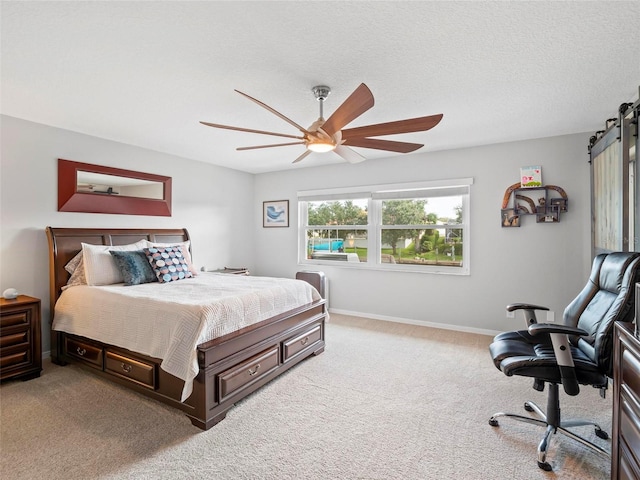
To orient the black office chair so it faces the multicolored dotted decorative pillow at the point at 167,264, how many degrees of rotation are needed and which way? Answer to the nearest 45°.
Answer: approximately 45° to its right

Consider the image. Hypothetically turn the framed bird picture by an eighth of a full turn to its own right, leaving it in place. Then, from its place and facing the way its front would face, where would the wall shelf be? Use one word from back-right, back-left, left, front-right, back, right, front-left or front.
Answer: back-left

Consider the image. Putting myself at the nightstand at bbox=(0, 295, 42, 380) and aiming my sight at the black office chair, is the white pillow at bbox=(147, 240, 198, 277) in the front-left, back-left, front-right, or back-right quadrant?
front-left

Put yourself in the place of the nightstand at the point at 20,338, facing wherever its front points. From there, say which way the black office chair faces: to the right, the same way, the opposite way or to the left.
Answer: the opposite way

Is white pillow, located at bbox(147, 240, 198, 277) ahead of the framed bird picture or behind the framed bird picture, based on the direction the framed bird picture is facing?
ahead

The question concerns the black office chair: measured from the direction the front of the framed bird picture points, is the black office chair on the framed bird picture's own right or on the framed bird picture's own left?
on the framed bird picture's own left

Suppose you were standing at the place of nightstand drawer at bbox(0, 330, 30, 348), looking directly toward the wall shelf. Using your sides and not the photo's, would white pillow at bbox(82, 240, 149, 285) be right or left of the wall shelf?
left

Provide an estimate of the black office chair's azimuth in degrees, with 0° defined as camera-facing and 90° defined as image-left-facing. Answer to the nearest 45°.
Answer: approximately 45°

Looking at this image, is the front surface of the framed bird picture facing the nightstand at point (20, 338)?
yes

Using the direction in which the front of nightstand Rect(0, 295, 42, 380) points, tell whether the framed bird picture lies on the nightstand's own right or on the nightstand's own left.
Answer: on the nightstand's own left

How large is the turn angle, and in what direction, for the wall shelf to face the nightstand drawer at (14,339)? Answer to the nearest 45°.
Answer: approximately 45° to its right

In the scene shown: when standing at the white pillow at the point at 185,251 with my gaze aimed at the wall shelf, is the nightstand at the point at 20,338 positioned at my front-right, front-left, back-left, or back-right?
back-right

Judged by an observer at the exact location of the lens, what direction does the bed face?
facing the viewer and to the right of the viewer

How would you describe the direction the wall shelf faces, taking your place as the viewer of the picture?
facing the viewer

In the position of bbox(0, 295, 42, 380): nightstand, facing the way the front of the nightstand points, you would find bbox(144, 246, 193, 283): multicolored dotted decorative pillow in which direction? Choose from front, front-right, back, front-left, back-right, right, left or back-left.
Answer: front-left
